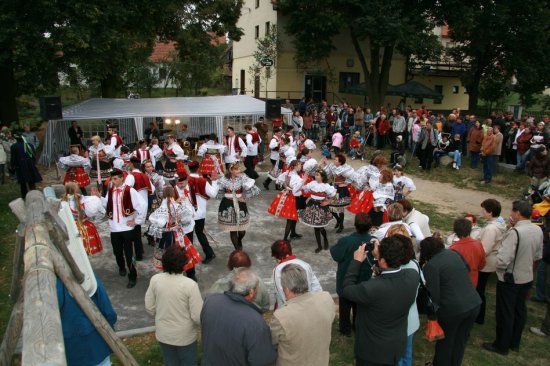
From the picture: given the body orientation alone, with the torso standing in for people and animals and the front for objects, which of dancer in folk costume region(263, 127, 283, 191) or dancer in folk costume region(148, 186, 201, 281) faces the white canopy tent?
dancer in folk costume region(148, 186, 201, 281)

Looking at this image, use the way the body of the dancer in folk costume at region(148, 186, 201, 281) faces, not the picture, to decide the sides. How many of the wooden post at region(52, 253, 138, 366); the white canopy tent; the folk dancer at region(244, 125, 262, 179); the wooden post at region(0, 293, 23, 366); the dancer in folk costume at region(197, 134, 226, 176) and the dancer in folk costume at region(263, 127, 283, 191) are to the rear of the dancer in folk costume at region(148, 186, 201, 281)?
2

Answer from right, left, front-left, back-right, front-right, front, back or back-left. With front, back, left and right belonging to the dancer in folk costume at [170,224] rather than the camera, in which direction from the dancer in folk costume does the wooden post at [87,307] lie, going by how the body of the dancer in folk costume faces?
back

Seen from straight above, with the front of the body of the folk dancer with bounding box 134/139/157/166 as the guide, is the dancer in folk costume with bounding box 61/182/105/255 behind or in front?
in front

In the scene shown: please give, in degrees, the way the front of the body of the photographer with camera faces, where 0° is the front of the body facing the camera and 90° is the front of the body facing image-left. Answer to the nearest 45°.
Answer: approximately 135°

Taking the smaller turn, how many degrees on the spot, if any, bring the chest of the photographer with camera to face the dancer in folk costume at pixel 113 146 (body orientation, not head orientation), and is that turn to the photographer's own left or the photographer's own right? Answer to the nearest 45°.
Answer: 0° — they already face them

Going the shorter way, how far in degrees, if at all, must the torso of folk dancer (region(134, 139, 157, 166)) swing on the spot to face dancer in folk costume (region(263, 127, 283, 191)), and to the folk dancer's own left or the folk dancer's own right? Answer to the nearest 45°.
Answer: approximately 90° to the folk dancer's own left

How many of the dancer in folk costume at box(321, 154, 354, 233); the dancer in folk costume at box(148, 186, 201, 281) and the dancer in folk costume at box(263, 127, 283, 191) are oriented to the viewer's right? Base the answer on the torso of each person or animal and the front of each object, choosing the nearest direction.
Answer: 1

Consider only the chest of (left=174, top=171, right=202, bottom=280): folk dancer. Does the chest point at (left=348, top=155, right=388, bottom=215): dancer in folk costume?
no

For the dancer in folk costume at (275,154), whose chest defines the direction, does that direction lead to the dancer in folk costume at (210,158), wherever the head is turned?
no

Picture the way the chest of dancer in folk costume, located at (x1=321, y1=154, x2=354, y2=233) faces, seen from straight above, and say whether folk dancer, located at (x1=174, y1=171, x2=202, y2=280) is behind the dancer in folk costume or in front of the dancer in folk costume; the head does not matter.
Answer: in front
